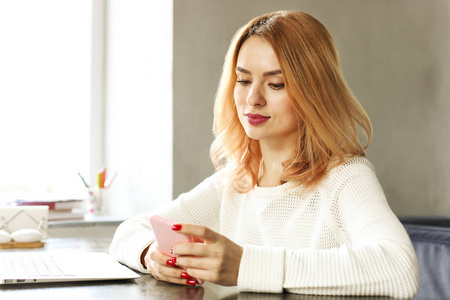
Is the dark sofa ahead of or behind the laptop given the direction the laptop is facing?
ahead

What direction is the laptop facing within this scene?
to the viewer's right

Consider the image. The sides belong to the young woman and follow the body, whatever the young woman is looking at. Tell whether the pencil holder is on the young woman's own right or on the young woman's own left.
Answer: on the young woman's own right

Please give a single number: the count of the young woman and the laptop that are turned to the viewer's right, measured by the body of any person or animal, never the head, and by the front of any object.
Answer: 1

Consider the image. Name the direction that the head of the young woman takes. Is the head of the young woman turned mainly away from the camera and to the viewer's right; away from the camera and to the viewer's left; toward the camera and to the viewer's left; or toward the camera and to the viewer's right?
toward the camera and to the viewer's left

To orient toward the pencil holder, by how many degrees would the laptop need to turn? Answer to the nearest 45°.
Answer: approximately 90° to its left

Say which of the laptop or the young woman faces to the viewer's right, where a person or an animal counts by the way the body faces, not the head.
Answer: the laptop

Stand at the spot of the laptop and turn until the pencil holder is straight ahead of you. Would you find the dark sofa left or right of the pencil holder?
right

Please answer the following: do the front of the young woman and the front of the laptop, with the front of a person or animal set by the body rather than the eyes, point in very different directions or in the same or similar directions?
very different directions

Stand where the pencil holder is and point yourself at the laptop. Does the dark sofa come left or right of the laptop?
left

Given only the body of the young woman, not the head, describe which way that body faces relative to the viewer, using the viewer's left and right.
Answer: facing the viewer and to the left of the viewer
